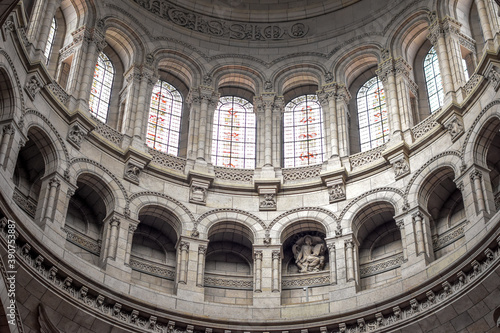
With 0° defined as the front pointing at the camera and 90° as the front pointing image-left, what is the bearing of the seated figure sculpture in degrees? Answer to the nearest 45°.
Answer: approximately 0°
